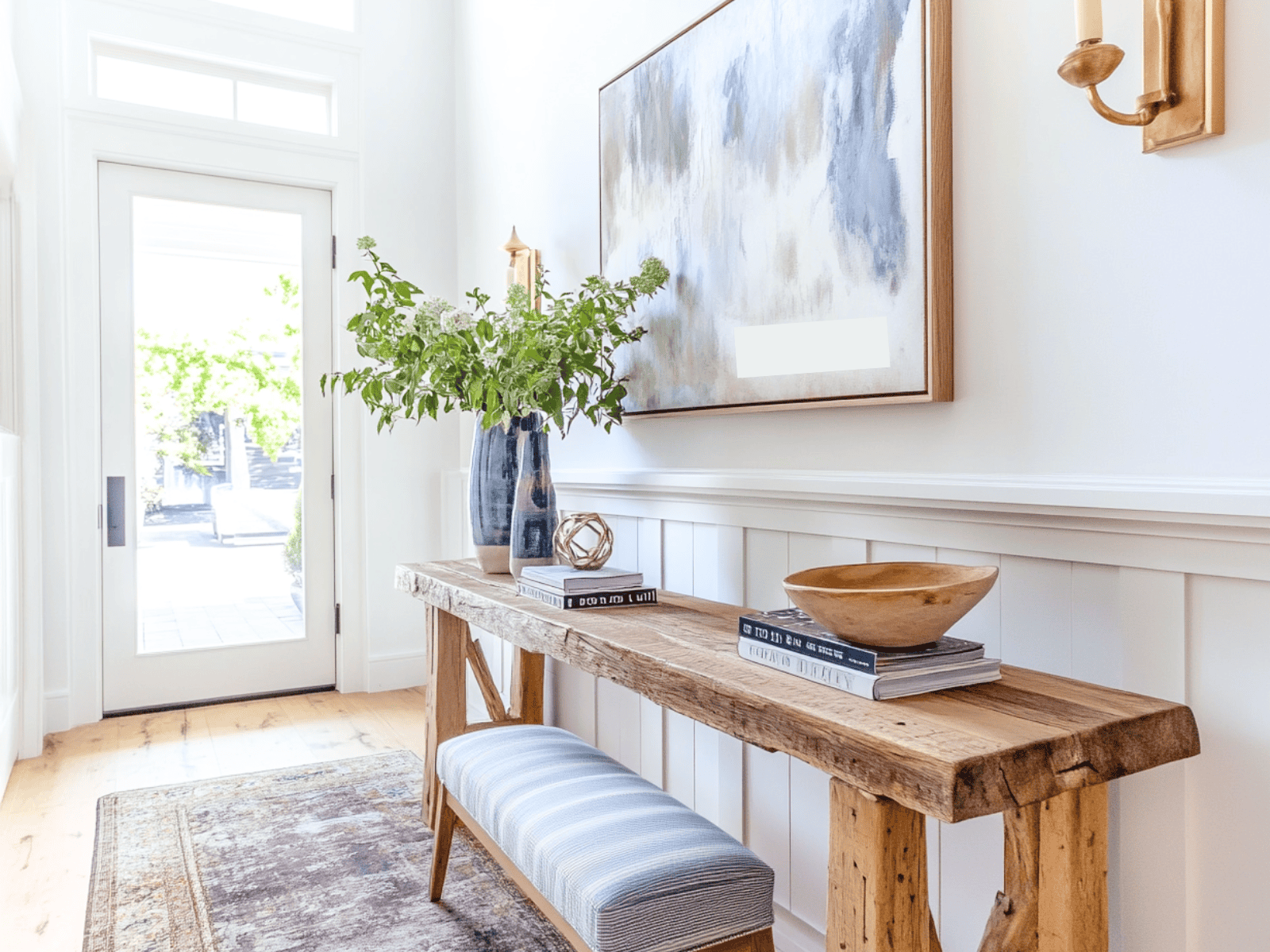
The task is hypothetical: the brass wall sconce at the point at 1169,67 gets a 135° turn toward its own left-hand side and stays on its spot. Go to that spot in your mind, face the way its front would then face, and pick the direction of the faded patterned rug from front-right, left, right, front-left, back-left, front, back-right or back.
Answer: back

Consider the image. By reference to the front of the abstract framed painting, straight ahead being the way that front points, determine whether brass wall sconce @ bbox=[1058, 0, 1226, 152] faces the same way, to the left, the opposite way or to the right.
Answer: the same way

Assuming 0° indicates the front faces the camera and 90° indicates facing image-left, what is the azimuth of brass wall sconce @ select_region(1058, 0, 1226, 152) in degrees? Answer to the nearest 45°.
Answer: approximately 45°

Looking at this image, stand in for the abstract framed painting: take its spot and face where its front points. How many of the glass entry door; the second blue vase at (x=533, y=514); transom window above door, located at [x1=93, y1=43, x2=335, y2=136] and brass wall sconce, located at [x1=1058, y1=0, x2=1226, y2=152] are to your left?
1

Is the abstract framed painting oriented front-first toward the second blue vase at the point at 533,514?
no

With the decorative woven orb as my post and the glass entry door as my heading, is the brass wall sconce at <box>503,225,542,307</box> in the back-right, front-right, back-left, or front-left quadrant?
front-right

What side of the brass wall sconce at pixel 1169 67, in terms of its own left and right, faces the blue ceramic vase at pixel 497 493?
right

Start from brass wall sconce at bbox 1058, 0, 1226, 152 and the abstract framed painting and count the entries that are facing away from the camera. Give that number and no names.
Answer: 0

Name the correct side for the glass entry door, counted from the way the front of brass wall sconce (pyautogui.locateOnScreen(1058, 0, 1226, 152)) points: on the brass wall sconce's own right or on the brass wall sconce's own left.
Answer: on the brass wall sconce's own right

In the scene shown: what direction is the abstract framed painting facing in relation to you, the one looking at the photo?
facing the viewer and to the left of the viewer

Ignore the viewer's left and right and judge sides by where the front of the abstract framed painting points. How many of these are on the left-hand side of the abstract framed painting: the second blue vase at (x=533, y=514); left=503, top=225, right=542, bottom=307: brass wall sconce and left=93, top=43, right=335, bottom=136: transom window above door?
0
